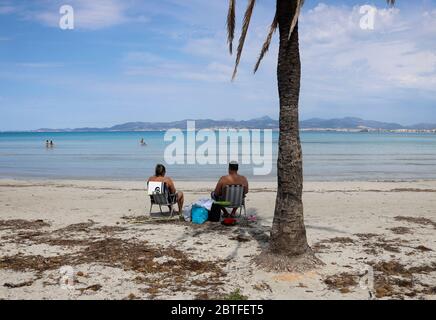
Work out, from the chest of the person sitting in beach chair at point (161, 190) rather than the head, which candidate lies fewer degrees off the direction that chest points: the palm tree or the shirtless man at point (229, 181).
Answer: the shirtless man

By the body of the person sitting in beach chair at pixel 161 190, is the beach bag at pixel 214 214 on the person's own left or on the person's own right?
on the person's own right

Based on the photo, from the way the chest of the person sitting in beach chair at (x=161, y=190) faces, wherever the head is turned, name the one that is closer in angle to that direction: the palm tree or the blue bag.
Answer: the blue bag

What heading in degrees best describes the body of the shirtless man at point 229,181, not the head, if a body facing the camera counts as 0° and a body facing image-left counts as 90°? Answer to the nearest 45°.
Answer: approximately 180°

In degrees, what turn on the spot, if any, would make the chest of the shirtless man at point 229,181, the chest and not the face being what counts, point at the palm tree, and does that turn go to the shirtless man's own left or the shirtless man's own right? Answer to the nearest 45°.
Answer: approximately 180°

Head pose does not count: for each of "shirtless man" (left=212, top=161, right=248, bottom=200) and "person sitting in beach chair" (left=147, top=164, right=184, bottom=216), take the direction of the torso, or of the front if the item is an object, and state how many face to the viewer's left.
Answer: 0

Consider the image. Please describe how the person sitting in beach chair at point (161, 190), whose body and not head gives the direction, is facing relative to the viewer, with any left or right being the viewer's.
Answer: facing away from the viewer and to the right of the viewer

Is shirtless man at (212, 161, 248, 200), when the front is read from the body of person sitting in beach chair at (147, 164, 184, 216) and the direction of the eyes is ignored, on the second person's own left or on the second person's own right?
on the second person's own right

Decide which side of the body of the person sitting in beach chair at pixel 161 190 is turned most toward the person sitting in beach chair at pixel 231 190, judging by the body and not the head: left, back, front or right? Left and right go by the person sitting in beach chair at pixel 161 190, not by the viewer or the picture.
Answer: right
